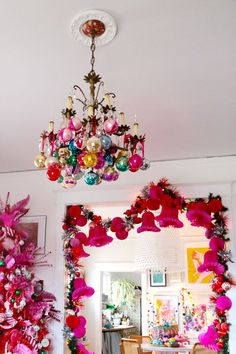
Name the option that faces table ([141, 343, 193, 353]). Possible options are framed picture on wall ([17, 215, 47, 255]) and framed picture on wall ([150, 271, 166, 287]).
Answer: framed picture on wall ([150, 271, 166, 287])

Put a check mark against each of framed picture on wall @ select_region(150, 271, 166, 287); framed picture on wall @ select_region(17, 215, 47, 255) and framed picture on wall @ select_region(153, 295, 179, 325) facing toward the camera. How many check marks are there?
3

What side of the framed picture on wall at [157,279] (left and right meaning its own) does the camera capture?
front

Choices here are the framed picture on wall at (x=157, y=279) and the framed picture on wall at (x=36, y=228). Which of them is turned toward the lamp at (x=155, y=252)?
the framed picture on wall at (x=157, y=279)

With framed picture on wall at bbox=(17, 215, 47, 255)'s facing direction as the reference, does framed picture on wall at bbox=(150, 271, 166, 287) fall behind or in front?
behind

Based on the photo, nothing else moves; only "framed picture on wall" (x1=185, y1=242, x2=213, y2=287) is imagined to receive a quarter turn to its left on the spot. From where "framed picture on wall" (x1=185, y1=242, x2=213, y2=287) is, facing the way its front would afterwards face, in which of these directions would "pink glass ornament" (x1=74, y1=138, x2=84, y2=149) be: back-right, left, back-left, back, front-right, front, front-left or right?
right

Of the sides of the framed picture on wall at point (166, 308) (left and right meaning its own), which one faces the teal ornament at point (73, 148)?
front

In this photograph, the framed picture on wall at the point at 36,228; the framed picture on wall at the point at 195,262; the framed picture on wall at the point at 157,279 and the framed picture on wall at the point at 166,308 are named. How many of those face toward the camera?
4

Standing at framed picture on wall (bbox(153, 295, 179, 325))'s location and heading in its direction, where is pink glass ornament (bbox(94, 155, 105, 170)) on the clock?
The pink glass ornament is roughly at 12 o'clock from the framed picture on wall.

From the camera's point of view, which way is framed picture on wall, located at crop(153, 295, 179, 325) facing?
toward the camera

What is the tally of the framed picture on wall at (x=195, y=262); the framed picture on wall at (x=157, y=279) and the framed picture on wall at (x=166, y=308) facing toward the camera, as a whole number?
3

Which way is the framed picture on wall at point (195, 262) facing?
toward the camera

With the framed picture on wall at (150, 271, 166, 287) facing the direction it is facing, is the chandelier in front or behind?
in front

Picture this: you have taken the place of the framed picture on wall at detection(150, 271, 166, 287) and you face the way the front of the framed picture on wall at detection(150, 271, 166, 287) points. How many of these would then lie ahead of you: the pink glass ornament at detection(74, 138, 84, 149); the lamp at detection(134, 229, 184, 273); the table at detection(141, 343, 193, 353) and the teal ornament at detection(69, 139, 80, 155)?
4

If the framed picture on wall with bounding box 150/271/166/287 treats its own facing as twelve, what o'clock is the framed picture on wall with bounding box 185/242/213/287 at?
the framed picture on wall with bounding box 185/242/213/287 is roughly at 10 o'clock from the framed picture on wall with bounding box 150/271/166/287.
